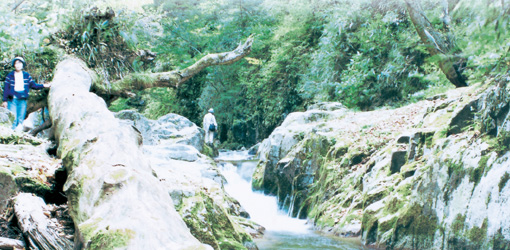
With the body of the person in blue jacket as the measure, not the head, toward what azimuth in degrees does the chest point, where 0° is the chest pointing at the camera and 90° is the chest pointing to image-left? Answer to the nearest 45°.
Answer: approximately 0°

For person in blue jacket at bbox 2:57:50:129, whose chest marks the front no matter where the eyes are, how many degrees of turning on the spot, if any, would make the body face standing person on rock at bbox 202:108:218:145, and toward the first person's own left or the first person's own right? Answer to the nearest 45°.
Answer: approximately 135° to the first person's own left

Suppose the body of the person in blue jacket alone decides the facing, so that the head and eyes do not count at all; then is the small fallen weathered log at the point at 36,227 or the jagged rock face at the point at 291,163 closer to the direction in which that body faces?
the small fallen weathered log

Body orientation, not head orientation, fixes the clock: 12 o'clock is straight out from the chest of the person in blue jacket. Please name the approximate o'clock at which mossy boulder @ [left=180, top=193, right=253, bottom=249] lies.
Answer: The mossy boulder is roughly at 11 o'clock from the person in blue jacket.

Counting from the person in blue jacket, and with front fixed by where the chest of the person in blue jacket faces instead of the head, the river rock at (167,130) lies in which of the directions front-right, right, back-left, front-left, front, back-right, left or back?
back-left

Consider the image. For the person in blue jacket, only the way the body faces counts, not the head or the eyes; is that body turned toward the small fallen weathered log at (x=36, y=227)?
yes

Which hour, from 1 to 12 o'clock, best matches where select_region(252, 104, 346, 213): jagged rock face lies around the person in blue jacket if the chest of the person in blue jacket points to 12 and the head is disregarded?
The jagged rock face is roughly at 9 o'clock from the person in blue jacket.

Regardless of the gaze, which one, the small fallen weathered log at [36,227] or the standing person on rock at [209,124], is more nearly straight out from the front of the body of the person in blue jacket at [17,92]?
the small fallen weathered log
